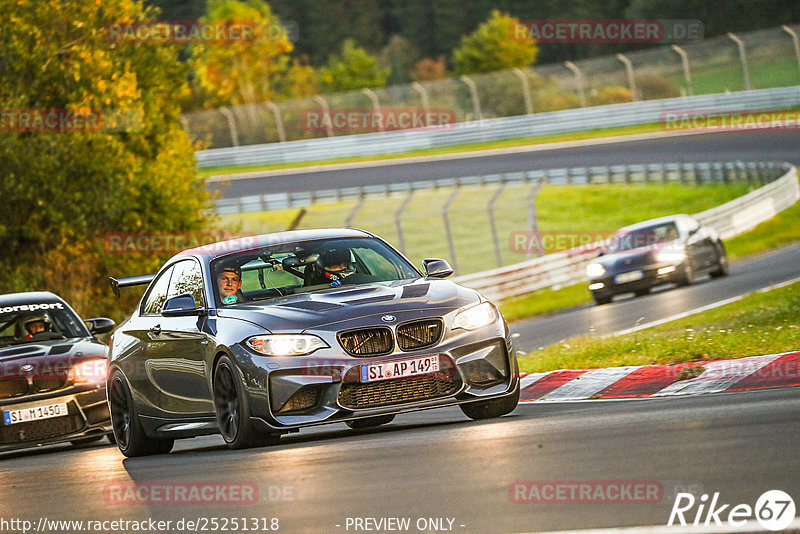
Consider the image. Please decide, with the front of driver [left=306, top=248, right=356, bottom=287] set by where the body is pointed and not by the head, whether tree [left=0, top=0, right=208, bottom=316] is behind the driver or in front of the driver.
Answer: behind

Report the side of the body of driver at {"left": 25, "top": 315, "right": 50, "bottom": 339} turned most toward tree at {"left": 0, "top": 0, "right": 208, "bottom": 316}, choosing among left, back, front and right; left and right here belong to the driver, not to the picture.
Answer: back

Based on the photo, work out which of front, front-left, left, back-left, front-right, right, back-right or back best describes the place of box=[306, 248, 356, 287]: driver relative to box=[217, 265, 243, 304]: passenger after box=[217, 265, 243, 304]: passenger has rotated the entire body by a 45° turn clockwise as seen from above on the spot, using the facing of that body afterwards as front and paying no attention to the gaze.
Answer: back-left

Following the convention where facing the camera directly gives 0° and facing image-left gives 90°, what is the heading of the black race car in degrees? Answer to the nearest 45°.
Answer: approximately 0°

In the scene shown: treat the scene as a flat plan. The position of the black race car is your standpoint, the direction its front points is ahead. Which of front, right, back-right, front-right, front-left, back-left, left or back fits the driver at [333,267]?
front-left

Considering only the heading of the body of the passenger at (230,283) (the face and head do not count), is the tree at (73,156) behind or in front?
behind

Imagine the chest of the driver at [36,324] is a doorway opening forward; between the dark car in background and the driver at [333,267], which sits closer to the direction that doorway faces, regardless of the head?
the driver

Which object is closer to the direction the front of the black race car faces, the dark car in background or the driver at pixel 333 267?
the driver
